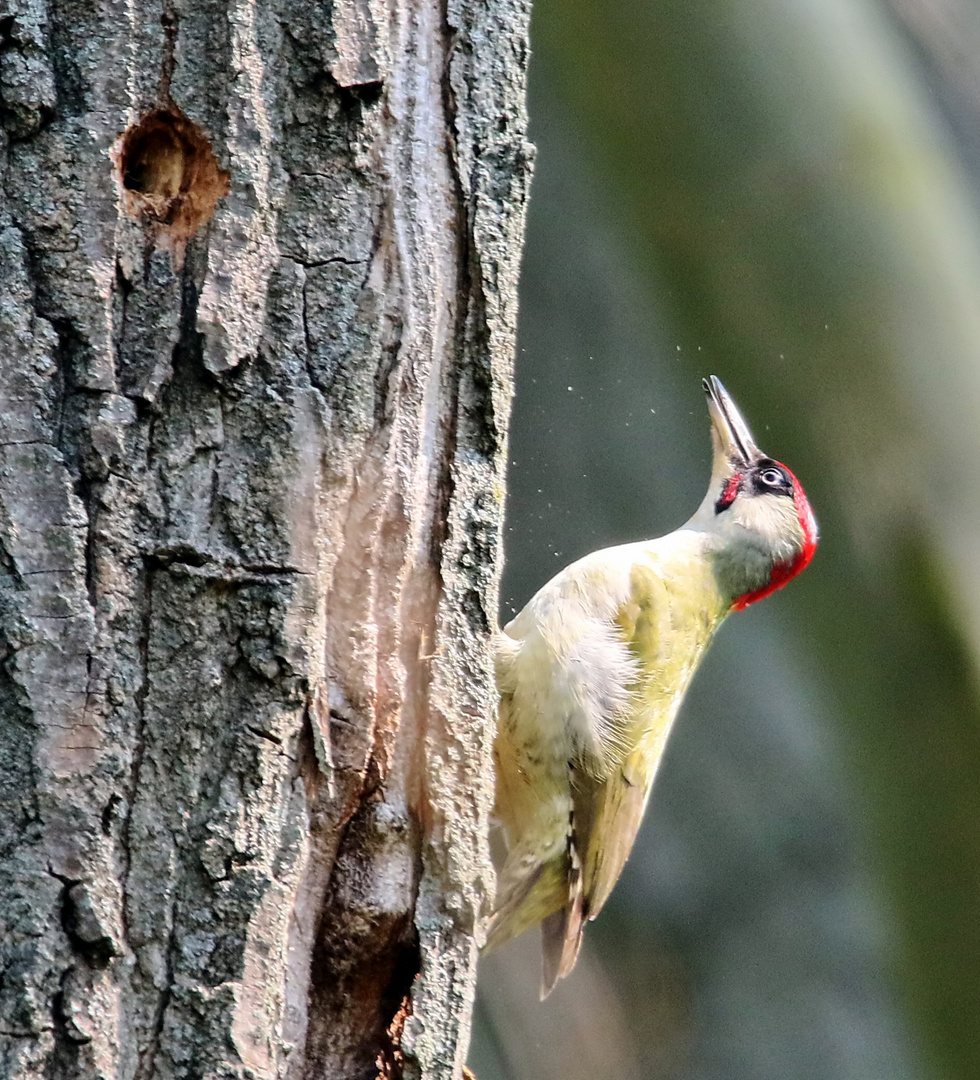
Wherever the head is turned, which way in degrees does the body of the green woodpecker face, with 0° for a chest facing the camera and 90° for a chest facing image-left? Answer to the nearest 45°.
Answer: approximately 90°
